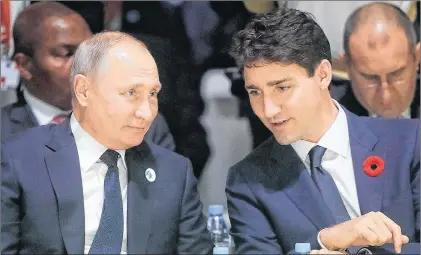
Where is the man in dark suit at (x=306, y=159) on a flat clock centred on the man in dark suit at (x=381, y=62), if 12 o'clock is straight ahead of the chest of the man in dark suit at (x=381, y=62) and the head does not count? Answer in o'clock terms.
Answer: the man in dark suit at (x=306, y=159) is roughly at 1 o'clock from the man in dark suit at (x=381, y=62).

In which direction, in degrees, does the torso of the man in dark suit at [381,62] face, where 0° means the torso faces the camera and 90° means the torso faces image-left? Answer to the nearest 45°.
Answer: approximately 0°

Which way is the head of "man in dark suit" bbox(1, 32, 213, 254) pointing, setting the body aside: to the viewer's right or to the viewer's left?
to the viewer's right

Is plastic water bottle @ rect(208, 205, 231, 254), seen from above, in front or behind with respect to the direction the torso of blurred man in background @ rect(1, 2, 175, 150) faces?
in front

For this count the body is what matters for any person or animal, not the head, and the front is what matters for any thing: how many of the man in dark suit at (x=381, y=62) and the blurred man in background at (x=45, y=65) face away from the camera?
0

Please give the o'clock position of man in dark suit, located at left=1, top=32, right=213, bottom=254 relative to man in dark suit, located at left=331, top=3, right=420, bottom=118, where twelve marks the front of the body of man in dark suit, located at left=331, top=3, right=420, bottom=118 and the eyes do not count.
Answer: man in dark suit, located at left=1, top=32, right=213, bottom=254 is roughly at 2 o'clock from man in dark suit, located at left=331, top=3, right=420, bottom=118.

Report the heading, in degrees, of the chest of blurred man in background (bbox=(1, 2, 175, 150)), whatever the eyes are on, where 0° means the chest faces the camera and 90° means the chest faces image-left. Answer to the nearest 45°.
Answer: approximately 315°

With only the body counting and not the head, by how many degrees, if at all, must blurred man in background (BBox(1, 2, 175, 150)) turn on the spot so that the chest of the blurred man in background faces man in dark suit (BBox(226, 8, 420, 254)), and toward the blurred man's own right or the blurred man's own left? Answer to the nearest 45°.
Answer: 0° — they already face them

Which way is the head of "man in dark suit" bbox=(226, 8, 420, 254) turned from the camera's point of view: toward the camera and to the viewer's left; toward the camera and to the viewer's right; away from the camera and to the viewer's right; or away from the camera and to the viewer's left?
toward the camera and to the viewer's left

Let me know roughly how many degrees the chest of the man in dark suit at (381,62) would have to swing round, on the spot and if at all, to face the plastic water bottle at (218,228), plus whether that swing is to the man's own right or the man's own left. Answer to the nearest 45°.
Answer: approximately 45° to the man's own right

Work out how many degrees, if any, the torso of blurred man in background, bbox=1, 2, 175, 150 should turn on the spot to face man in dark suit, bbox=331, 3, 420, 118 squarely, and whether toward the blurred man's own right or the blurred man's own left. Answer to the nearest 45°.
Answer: approximately 45° to the blurred man's own left

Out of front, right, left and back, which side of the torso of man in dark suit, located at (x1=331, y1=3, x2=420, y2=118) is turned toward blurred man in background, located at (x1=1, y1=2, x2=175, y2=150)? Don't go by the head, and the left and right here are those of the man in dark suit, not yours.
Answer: right
